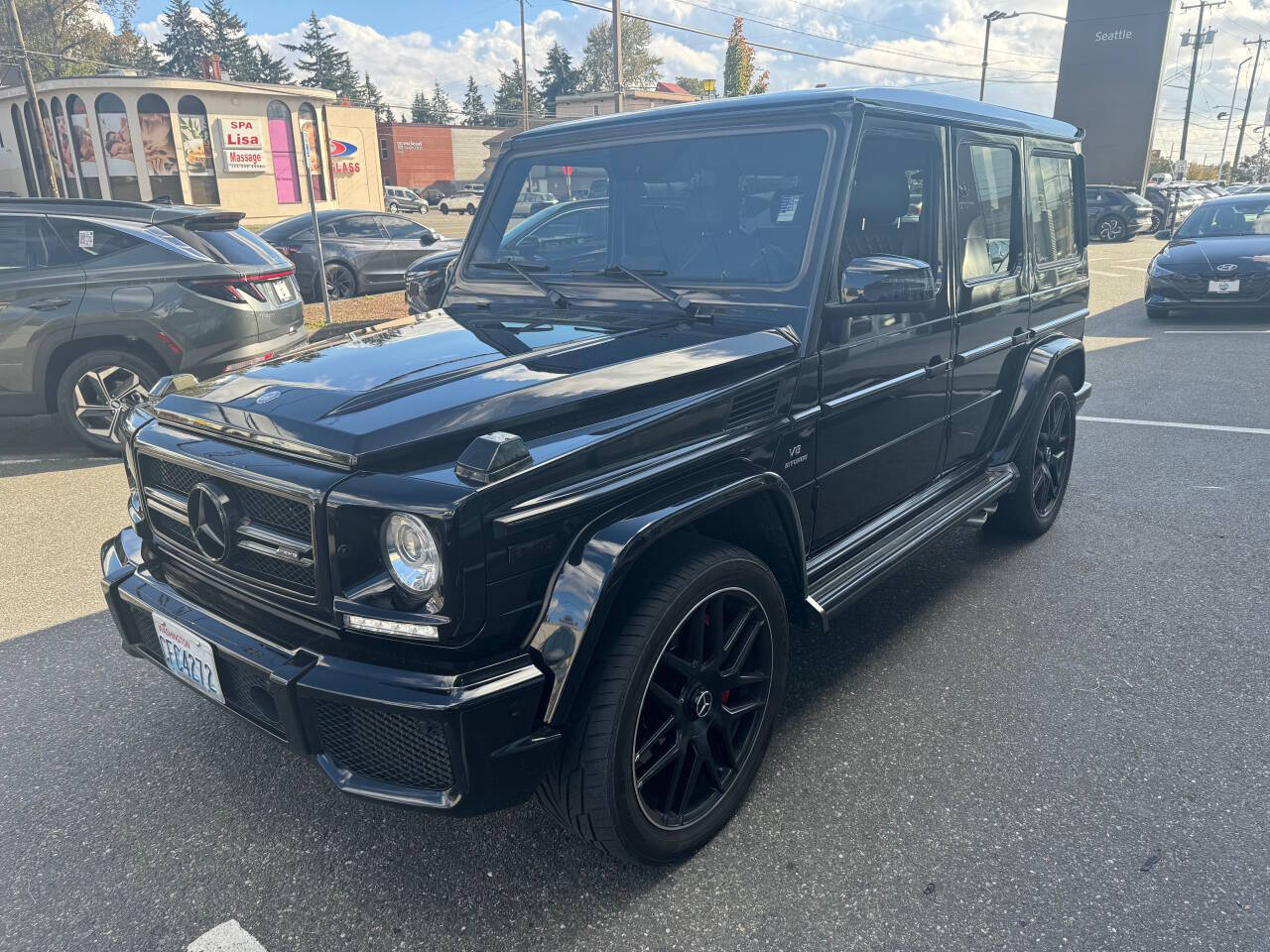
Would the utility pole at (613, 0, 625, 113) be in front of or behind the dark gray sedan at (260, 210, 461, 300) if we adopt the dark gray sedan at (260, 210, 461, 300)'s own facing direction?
in front

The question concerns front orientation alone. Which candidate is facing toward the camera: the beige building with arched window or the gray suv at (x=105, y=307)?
the beige building with arched window

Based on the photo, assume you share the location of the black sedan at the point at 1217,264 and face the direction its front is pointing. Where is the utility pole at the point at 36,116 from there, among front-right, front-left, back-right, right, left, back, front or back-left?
right

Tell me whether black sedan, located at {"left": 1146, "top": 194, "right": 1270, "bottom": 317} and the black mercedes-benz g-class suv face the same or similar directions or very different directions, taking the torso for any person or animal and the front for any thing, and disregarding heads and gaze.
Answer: same or similar directions

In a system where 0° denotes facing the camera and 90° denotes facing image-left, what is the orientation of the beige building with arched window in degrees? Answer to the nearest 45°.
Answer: approximately 0°

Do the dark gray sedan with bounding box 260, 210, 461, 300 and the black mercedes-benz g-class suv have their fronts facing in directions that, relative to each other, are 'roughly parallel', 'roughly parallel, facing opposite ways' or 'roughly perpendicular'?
roughly parallel, facing opposite ways

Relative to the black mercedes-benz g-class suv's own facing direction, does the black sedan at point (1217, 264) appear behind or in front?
behind

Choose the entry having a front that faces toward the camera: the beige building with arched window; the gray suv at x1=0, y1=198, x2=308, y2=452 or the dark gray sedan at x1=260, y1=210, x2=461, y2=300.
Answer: the beige building with arched window

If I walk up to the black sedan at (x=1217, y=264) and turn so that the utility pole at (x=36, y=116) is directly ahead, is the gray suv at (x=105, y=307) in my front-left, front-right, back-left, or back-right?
front-left

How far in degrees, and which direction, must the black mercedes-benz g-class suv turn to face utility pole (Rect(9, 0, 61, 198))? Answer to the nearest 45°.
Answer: approximately 90° to its right

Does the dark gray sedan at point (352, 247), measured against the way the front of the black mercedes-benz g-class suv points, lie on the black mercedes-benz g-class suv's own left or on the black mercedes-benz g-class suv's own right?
on the black mercedes-benz g-class suv's own right

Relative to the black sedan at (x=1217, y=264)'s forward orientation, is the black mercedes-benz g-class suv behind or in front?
in front

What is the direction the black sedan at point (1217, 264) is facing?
toward the camera

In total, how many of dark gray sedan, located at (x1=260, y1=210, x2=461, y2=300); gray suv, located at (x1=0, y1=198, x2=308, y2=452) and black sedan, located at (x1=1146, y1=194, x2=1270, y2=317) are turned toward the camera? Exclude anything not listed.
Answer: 1

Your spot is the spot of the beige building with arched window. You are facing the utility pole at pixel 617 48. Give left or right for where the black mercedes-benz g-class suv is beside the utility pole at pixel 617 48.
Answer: right

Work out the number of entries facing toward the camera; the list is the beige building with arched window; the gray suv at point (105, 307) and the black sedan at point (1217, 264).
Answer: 2

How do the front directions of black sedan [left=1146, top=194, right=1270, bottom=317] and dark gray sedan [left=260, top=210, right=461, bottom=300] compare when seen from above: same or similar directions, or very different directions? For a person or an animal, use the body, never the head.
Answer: very different directions

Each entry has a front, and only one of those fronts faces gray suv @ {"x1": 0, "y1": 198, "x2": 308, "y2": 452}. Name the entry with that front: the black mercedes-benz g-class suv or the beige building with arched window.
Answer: the beige building with arched window

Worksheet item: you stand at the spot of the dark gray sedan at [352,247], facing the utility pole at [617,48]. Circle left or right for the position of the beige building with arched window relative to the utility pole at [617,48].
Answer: left

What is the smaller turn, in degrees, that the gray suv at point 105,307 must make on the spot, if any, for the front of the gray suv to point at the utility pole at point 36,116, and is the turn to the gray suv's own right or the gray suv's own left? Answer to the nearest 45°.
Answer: approximately 45° to the gray suv's own right

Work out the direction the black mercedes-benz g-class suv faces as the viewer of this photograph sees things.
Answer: facing the viewer and to the left of the viewer
